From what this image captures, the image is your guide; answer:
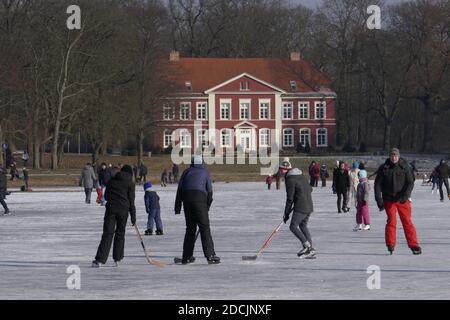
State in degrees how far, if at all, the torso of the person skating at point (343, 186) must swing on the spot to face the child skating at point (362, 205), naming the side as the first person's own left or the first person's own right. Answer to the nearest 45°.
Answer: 0° — they already face them

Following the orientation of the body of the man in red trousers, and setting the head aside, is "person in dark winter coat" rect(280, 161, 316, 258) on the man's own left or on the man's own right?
on the man's own right

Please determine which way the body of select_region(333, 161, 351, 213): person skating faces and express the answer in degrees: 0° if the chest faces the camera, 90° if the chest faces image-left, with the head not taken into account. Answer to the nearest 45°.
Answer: approximately 0°

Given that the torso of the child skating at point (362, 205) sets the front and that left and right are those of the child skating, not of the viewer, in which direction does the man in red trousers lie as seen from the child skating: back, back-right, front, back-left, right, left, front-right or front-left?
left

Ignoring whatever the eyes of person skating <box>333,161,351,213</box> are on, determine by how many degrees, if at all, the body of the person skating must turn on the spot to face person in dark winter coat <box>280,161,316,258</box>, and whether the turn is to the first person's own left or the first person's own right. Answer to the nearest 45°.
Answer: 0° — they already face them

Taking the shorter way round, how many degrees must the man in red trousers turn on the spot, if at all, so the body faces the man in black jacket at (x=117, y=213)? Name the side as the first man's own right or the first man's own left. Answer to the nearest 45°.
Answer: approximately 90° to the first man's own right
